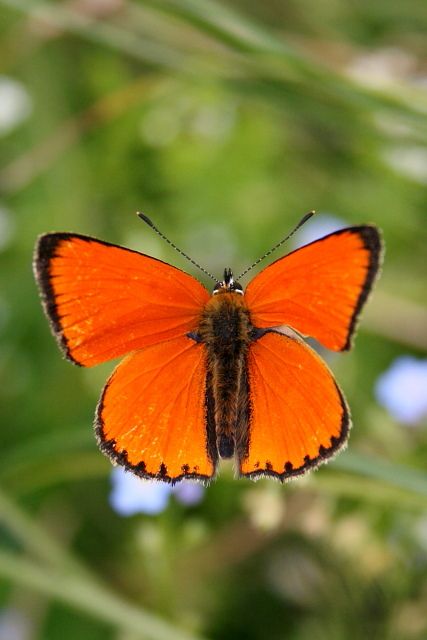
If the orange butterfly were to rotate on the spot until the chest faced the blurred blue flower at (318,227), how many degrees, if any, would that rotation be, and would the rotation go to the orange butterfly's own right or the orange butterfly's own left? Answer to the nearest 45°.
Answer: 0° — it already faces it

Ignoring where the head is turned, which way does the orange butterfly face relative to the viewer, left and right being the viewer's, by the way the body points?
facing away from the viewer

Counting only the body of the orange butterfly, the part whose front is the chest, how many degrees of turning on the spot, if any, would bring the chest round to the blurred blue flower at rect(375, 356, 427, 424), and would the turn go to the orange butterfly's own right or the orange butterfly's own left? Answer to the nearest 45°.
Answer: approximately 45° to the orange butterfly's own right
